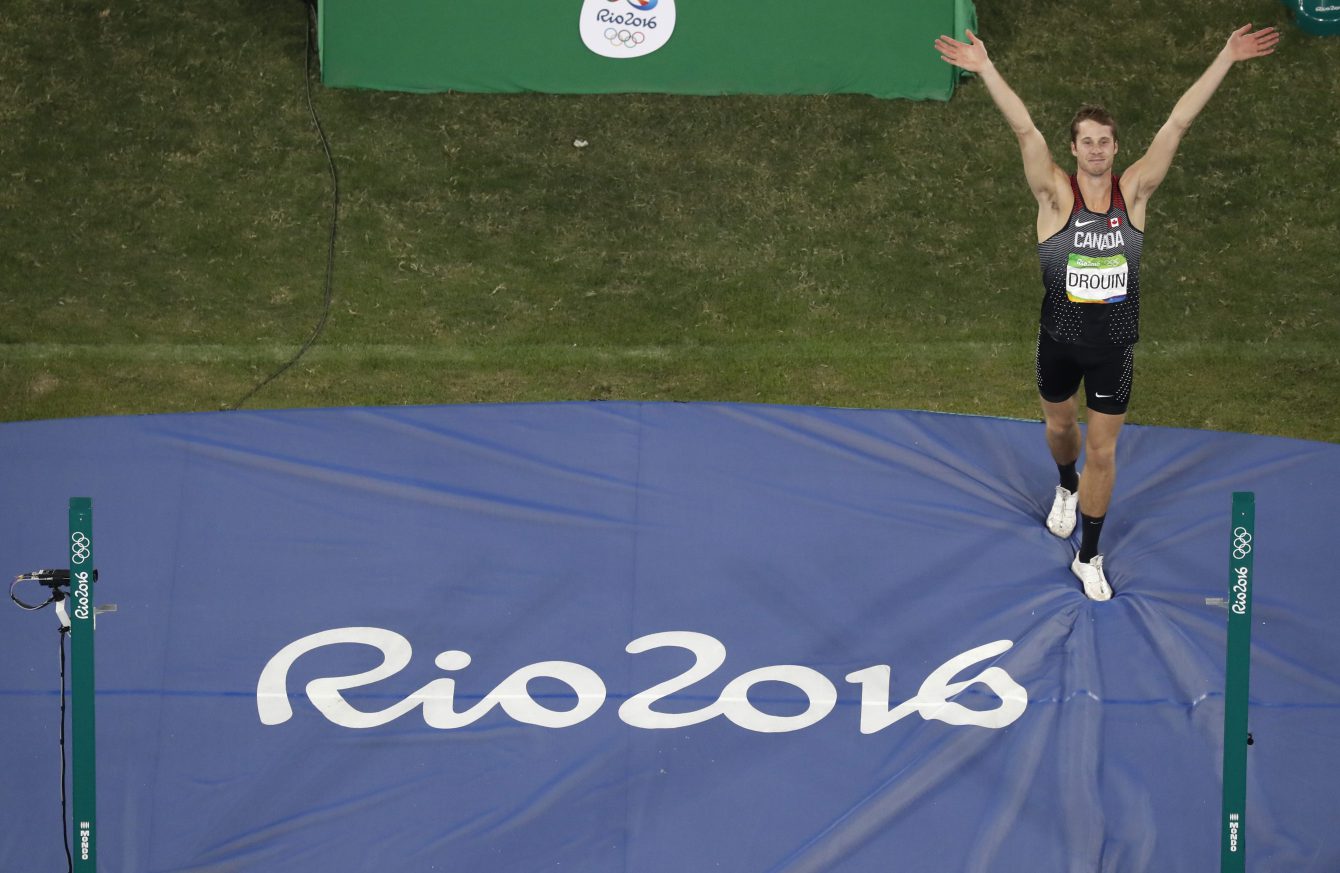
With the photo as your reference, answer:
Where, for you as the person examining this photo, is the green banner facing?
facing the viewer

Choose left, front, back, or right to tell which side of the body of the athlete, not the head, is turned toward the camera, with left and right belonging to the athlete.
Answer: front

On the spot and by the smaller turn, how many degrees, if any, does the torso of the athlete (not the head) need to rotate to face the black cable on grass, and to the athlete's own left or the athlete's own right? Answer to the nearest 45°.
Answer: approximately 90° to the athlete's own right

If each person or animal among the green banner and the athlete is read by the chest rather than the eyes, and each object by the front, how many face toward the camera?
2

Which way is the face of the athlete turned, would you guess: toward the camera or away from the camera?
toward the camera

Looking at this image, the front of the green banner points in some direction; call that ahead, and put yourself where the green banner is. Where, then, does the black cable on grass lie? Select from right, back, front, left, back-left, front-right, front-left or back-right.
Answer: right

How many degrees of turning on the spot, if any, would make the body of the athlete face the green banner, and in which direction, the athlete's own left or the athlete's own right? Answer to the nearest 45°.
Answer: approximately 135° to the athlete's own right

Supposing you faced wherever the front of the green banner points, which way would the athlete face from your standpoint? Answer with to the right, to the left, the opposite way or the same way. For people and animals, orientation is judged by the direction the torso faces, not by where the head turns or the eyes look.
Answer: the same way

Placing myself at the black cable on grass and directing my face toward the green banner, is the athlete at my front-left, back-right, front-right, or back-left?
front-right
